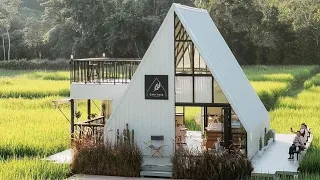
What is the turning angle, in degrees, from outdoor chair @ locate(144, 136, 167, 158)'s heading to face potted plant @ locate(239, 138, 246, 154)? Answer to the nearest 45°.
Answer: approximately 90° to its left

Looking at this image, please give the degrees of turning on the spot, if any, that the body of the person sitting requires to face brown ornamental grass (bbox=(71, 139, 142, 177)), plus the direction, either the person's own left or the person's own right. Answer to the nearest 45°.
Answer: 0° — they already face it

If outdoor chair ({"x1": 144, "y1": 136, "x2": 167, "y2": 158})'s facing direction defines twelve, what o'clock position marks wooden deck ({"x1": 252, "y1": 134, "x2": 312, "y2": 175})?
The wooden deck is roughly at 9 o'clock from the outdoor chair.

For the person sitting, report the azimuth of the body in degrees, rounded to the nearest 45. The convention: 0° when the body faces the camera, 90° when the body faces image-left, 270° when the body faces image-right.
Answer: approximately 45°

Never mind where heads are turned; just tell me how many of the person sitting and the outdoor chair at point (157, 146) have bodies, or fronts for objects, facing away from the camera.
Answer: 0

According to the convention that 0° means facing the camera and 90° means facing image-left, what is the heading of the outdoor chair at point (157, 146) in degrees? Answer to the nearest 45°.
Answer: approximately 0°

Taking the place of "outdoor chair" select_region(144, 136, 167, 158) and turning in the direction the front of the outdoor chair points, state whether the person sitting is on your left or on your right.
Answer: on your left

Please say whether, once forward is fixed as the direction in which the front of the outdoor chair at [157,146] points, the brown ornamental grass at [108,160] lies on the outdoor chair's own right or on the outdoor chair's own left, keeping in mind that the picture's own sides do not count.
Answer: on the outdoor chair's own right
